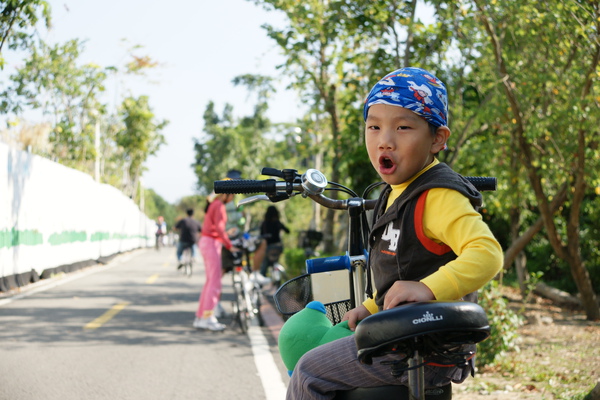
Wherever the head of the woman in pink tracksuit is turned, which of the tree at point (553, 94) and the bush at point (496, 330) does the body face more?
the tree

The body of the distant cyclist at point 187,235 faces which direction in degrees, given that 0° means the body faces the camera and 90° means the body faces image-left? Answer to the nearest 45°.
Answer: approximately 180°

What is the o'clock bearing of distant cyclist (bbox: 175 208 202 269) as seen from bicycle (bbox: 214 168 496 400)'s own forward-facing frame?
The distant cyclist is roughly at 1 o'clock from the bicycle.

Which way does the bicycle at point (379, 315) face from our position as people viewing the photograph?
facing away from the viewer and to the left of the viewer

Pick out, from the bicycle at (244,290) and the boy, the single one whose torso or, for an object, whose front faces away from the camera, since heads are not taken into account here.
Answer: the bicycle

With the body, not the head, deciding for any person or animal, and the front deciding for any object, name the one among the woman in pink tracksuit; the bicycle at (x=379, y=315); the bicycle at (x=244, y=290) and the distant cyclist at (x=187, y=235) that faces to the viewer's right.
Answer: the woman in pink tracksuit

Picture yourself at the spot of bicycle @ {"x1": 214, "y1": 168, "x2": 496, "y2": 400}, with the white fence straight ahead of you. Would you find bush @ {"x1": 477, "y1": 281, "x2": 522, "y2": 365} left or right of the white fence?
right

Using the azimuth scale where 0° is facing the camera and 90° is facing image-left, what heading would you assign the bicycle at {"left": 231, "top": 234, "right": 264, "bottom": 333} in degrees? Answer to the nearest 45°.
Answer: approximately 180°

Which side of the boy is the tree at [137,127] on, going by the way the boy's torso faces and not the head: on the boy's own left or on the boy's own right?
on the boy's own right

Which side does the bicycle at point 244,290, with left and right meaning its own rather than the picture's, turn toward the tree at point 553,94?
right

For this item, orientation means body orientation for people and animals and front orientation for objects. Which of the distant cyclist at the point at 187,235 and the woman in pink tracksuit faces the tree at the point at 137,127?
the distant cyclist

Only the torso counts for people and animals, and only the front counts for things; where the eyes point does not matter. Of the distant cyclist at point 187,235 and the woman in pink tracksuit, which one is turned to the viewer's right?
the woman in pink tracksuit

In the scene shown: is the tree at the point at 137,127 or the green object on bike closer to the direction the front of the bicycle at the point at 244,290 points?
the tree

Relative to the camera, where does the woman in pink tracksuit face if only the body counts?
to the viewer's right

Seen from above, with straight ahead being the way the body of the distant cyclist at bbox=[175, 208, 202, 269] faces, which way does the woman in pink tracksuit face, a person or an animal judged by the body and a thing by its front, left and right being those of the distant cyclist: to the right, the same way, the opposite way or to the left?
to the right
